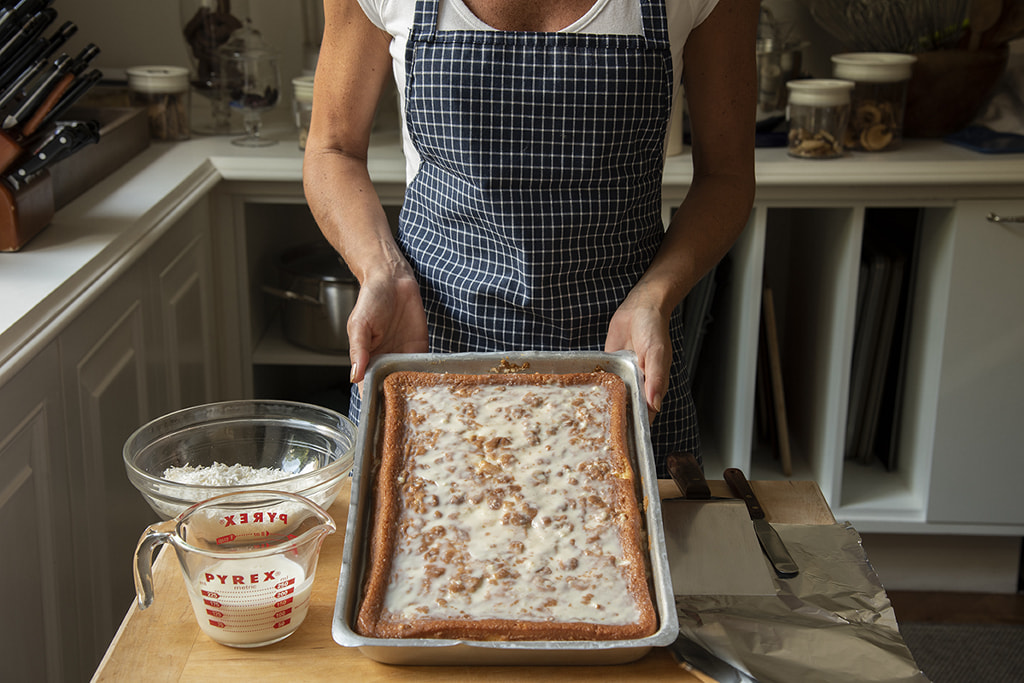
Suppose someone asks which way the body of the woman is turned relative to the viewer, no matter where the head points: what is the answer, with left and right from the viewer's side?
facing the viewer

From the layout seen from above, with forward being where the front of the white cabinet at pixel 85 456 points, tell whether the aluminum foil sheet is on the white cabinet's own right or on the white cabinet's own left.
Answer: on the white cabinet's own right

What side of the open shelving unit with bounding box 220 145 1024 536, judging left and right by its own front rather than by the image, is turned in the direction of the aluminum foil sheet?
front

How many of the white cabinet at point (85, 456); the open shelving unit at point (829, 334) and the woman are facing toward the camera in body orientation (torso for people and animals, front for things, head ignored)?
2

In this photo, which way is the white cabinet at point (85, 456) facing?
to the viewer's right

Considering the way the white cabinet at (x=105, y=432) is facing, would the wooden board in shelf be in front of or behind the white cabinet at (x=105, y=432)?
in front

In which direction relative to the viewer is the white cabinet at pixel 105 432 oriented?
to the viewer's right

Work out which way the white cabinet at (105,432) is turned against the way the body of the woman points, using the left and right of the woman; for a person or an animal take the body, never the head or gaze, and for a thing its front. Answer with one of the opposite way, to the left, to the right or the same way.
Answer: to the left
